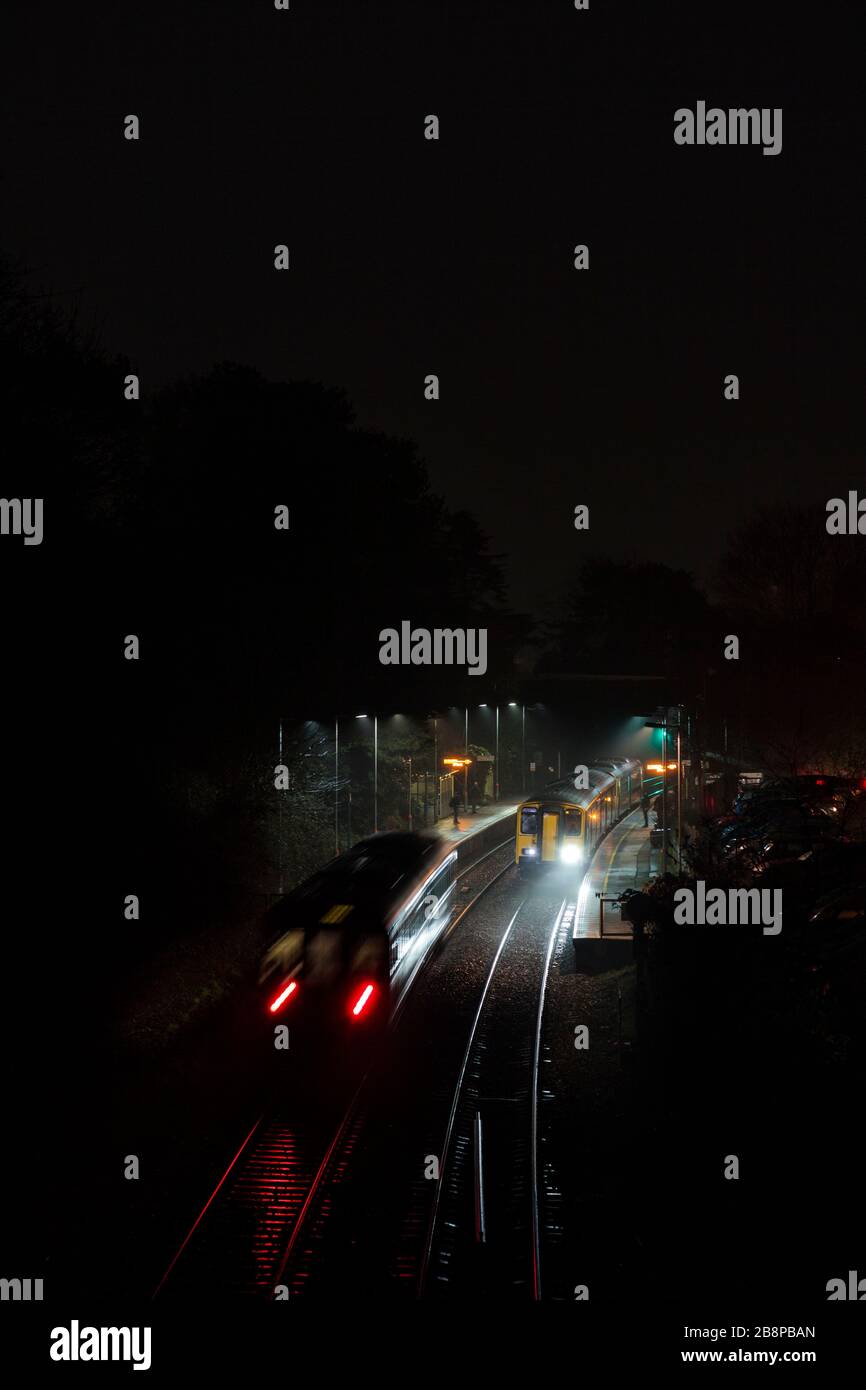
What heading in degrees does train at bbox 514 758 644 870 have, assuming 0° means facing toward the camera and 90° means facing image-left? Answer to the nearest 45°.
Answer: approximately 45°

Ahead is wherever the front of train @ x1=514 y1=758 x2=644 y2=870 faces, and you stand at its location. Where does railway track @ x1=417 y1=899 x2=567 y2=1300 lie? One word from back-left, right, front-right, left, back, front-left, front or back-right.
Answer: front-left

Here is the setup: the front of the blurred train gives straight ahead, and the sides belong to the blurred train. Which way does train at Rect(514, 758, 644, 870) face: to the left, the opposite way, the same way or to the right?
the opposite way

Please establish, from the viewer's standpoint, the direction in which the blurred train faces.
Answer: facing away from the viewer and to the right of the viewer

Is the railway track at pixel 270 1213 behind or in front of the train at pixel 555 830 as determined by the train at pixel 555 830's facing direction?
in front
